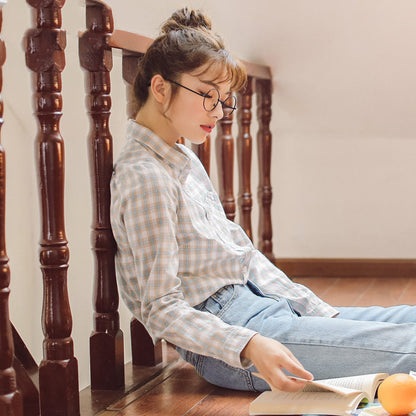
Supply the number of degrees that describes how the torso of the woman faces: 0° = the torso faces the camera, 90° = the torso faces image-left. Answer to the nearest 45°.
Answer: approximately 270°

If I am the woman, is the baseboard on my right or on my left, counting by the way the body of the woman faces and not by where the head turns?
on my left
